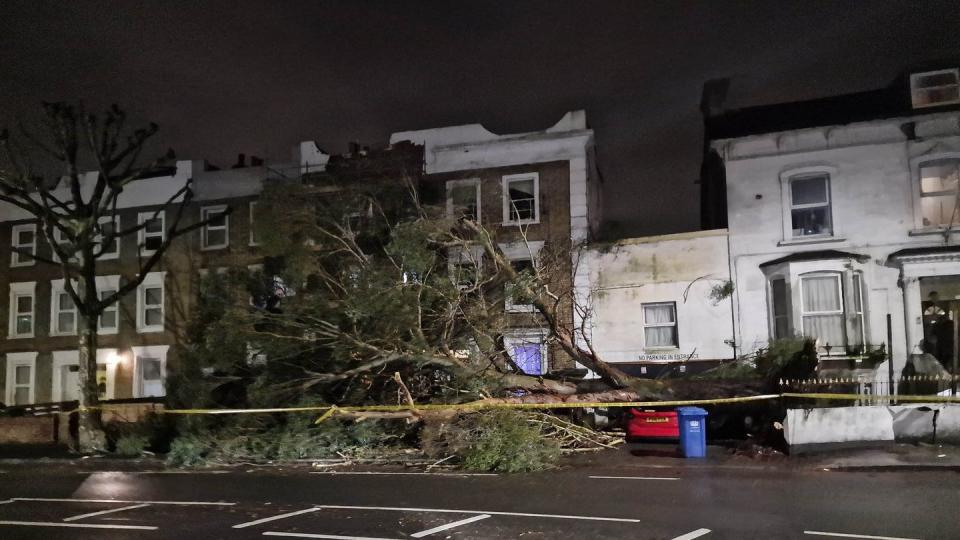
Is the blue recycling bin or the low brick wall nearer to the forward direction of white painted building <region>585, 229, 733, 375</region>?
the blue recycling bin

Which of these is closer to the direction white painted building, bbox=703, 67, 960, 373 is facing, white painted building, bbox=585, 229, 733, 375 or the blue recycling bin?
the blue recycling bin

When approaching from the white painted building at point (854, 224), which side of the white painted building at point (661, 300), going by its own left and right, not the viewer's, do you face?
left

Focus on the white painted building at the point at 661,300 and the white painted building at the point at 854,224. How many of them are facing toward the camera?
2

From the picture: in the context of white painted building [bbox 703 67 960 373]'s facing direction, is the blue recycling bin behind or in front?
in front

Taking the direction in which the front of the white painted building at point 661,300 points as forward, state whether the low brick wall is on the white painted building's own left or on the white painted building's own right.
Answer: on the white painted building's own right

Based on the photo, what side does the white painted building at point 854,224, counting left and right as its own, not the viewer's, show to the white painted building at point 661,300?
right

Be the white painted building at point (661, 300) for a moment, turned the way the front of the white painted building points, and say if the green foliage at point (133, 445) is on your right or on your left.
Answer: on your right
